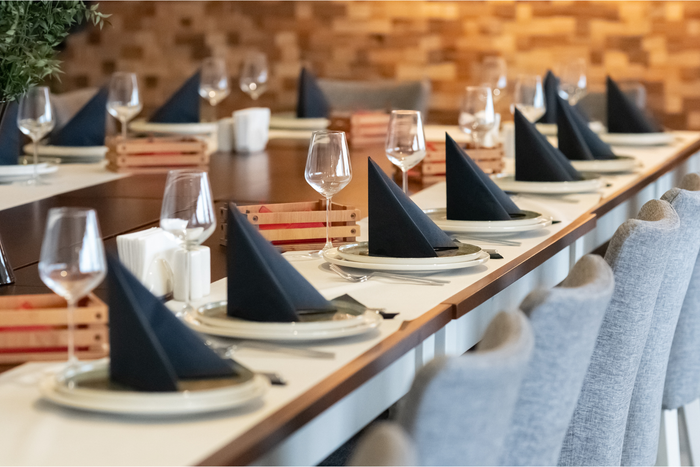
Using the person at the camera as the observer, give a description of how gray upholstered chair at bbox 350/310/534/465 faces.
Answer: facing to the left of the viewer

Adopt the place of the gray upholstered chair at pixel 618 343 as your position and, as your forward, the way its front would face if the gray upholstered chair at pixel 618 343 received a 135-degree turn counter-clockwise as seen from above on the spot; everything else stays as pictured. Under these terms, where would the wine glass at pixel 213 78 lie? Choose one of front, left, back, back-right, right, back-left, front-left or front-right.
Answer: back

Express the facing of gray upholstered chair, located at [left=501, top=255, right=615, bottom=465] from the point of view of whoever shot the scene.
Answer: facing to the left of the viewer

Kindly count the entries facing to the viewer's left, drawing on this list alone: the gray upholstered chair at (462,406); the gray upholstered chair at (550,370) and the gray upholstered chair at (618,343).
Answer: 3

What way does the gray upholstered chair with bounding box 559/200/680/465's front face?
to the viewer's left

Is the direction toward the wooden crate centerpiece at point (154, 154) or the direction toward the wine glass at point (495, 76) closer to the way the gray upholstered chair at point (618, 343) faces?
the wooden crate centerpiece

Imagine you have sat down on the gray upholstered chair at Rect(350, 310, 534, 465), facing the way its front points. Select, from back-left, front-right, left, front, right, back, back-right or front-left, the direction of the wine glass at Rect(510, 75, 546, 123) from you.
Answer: right

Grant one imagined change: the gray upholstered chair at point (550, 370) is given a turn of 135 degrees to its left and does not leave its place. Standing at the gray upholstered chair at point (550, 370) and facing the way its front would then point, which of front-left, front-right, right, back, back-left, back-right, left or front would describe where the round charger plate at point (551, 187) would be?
back-left

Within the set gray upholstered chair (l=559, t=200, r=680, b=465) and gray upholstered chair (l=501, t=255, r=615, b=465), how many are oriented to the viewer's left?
2

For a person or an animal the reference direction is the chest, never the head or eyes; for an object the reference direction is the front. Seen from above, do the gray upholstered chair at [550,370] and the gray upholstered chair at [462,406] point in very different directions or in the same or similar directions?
same or similar directions

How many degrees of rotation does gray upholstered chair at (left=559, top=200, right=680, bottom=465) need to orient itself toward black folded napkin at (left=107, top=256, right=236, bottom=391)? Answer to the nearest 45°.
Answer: approximately 45° to its left
